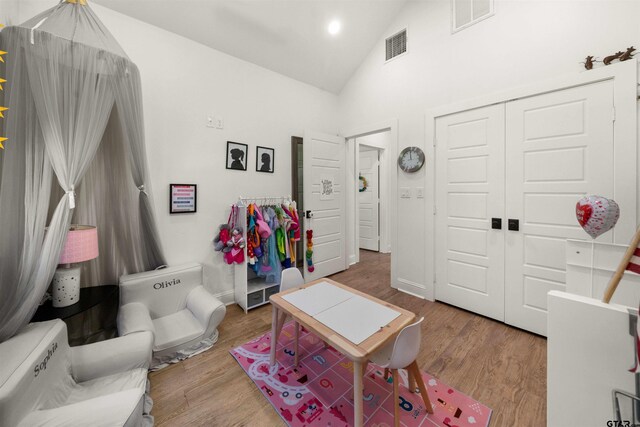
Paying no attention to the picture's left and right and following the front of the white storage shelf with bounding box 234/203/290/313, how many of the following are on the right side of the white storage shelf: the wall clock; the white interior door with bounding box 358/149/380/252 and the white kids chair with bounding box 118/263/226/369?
1

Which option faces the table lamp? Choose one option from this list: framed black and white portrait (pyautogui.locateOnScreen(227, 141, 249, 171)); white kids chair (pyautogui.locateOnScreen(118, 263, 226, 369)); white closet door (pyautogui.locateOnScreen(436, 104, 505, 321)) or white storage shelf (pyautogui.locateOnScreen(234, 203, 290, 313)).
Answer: the white closet door

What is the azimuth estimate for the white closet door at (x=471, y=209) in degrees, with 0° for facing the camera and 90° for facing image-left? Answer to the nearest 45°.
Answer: approximately 45°

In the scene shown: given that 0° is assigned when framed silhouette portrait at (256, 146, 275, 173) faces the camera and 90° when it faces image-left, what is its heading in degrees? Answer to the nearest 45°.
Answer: approximately 315°

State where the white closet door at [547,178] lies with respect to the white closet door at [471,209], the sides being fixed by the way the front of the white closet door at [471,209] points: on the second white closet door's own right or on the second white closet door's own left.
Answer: on the second white closet door's own left

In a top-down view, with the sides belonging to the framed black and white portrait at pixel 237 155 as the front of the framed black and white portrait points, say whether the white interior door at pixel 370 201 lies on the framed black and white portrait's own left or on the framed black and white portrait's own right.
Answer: on the framed black and white portrait's own left

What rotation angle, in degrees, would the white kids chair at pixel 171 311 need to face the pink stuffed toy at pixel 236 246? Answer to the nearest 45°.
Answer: approximately 90° to its left

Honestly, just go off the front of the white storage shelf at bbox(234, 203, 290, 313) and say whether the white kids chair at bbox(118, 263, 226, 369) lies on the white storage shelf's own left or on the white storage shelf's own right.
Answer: on the white storage shelf's own right

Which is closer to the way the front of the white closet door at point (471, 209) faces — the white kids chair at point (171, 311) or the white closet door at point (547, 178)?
the white kids chair

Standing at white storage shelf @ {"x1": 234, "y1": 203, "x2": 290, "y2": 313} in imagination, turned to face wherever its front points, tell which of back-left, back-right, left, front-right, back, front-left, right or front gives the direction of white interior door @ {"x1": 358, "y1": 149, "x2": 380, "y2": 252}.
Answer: left

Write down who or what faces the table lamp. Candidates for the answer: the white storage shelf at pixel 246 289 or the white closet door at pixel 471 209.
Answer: the white closet door

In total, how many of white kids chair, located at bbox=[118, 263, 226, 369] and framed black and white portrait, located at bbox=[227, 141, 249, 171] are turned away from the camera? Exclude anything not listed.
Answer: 0
